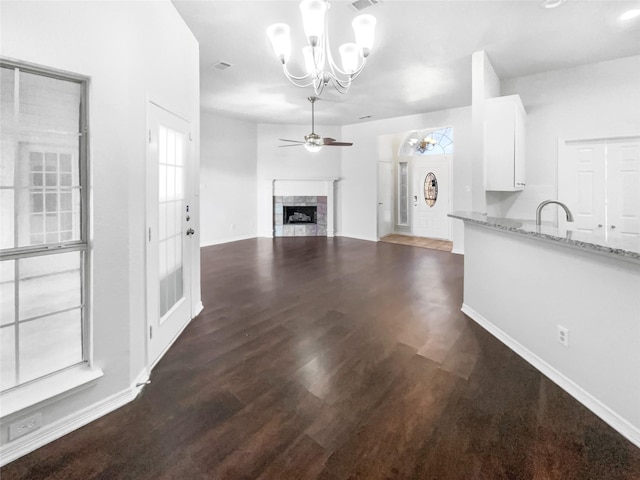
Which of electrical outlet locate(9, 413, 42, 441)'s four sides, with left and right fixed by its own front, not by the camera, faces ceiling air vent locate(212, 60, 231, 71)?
left

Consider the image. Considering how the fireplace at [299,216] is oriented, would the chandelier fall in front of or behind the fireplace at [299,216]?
in front

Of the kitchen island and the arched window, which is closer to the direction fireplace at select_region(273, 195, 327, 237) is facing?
the kitchen island

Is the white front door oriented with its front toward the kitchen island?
yes

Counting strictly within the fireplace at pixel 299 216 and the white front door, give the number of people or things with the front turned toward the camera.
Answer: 2

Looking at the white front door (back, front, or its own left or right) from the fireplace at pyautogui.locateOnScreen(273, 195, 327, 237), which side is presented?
right

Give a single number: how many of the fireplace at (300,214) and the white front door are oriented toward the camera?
2

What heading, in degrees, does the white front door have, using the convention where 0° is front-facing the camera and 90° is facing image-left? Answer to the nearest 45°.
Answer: approximately 0°

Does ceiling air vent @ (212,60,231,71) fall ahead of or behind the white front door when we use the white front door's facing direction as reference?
ahead
